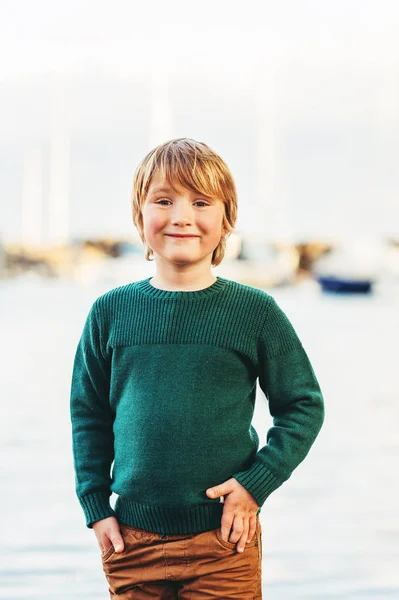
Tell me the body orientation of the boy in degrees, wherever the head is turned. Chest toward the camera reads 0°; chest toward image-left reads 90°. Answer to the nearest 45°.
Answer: approximately 0°
